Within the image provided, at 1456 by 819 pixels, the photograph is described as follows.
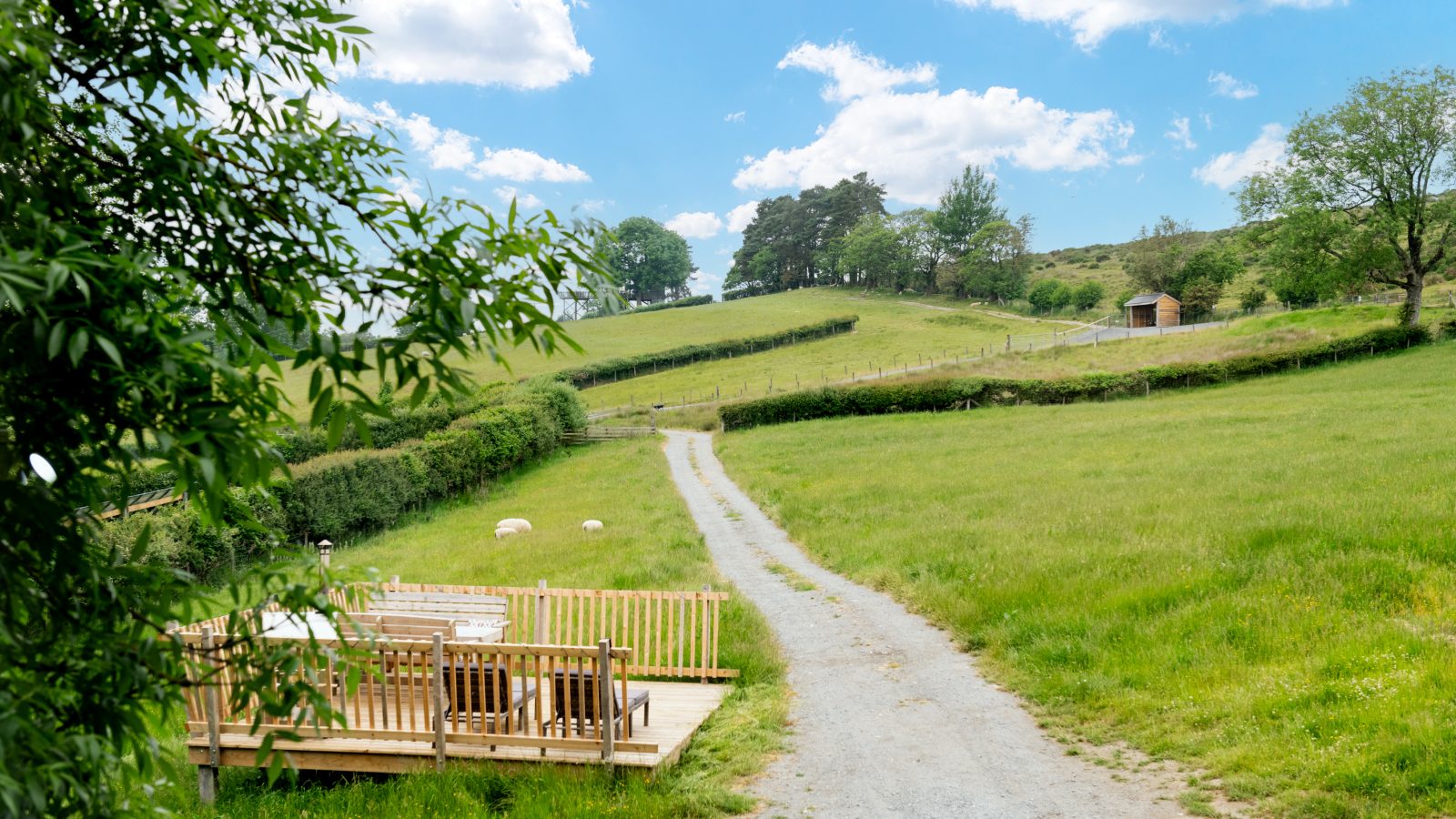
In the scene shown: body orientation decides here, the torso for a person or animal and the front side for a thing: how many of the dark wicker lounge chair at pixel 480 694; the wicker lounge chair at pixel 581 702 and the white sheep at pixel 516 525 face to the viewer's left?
1

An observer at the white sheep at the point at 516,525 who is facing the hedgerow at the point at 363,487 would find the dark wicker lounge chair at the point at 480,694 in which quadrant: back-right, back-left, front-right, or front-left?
back-left

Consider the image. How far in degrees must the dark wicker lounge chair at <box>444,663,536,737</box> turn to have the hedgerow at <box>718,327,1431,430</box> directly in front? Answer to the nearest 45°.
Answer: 0° — it already faces it

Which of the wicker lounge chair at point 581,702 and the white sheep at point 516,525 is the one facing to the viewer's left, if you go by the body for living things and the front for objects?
the white sheep

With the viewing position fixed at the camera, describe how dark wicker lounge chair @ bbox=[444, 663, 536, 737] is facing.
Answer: facing away from the viewer and to the right of the viewer

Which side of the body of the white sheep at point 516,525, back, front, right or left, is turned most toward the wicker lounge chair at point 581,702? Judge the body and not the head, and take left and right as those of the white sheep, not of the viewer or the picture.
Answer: left

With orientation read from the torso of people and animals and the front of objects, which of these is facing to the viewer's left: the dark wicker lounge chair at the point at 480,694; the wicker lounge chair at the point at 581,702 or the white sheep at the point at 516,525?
the white sheep

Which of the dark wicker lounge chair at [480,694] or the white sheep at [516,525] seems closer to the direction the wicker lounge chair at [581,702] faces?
the white sheep

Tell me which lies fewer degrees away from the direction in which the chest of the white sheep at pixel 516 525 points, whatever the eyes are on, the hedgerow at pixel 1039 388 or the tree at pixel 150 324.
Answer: the tree

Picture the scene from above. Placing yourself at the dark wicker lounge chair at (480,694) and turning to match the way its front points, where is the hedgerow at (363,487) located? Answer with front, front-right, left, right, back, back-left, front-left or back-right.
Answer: front-left

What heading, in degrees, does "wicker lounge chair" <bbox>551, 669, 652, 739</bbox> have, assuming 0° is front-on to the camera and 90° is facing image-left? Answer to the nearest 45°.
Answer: approximately 225°

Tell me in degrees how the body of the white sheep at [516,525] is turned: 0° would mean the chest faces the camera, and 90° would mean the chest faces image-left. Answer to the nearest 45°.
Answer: approximately 90°

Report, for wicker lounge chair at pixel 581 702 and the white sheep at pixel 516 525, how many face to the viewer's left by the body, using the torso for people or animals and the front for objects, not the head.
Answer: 1
